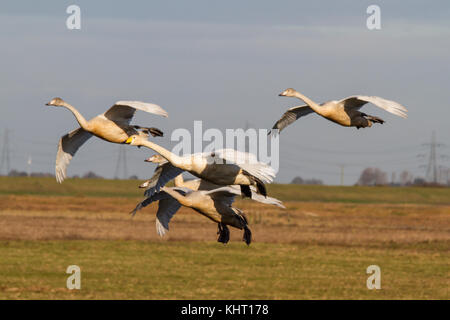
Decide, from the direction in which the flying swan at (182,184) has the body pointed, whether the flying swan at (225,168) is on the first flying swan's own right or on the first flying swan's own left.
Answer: on the first flying swan's own left

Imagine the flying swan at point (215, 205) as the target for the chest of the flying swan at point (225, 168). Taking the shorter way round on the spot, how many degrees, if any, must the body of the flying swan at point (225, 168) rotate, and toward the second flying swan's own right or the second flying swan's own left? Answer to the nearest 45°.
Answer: approximately 90° to the second flying swan's own right

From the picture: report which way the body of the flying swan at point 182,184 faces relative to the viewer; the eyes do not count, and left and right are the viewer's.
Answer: facing to the left of the viewer

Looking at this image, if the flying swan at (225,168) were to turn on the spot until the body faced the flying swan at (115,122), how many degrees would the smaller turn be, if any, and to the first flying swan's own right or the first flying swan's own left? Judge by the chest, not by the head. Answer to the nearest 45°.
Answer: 0° — it already faces it

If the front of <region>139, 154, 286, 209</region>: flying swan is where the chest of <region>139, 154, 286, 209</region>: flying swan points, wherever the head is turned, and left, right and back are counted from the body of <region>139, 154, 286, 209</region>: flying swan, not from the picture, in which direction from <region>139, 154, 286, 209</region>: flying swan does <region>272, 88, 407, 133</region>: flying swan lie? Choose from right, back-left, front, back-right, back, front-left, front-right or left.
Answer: back-left

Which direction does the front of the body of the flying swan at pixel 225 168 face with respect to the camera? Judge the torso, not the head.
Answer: to the viewer's left

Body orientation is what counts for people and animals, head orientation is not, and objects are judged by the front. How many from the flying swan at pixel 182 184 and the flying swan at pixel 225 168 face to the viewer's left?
2
